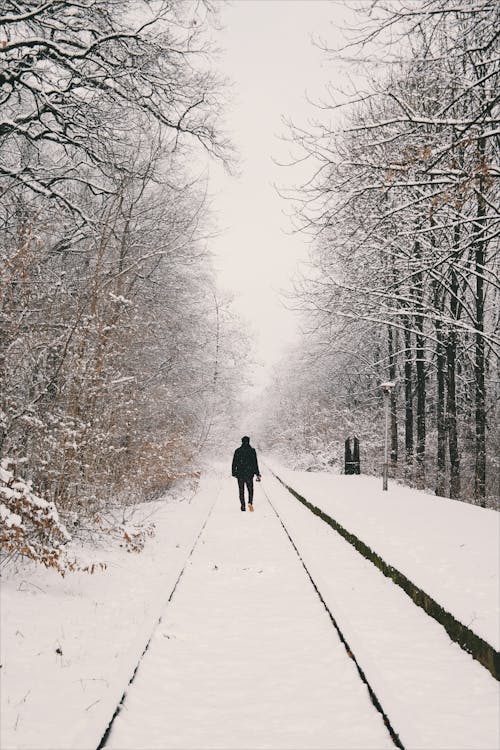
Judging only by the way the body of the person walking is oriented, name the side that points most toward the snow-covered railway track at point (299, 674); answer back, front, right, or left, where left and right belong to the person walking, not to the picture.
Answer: back

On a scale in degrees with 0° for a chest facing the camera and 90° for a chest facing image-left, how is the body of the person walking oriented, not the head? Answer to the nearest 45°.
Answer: approximately 180°

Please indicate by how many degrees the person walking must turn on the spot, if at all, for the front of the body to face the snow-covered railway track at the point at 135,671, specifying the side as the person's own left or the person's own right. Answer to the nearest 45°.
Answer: approximately 180°
